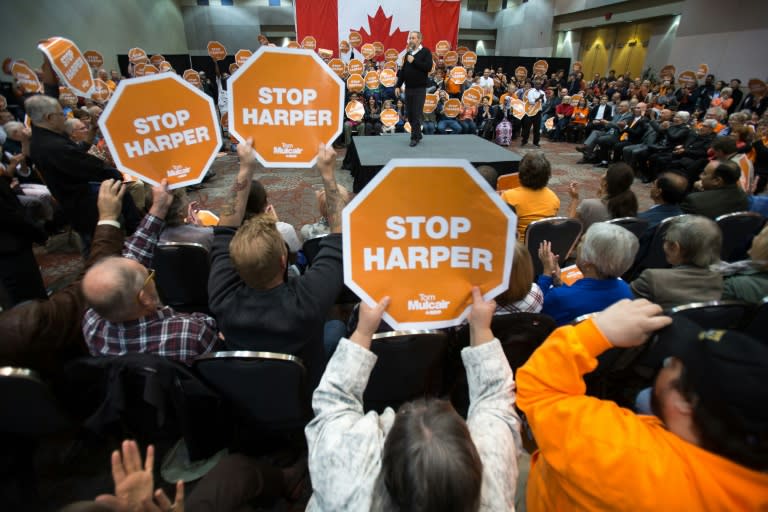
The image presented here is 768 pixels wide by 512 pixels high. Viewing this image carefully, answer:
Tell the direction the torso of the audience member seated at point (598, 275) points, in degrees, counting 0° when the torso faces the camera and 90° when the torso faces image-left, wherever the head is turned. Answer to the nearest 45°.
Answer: approximately 135°

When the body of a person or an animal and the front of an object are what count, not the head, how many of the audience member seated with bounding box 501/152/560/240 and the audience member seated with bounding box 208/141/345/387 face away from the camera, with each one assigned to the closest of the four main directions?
2

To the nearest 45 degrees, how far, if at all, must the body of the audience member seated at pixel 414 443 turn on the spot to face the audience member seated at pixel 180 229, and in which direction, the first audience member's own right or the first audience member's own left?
approximately 45° to the first audience member's own left

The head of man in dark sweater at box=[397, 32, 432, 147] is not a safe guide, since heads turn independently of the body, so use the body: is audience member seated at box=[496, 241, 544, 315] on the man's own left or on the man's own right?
on the man's own left

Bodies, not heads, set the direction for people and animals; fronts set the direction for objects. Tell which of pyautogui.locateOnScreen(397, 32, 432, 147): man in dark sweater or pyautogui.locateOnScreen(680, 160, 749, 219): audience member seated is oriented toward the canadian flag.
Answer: the audience member seated

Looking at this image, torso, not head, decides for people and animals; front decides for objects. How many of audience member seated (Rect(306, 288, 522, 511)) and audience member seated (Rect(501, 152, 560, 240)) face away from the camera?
2

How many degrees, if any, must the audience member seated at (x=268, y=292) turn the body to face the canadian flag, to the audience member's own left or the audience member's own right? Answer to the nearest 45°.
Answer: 0° — they already face it

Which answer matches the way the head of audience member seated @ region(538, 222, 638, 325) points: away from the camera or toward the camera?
away from the camera

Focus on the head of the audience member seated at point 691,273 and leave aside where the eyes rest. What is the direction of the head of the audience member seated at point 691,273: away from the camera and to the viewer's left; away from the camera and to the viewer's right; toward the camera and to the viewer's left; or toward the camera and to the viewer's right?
away from the camera and to the viewer's left

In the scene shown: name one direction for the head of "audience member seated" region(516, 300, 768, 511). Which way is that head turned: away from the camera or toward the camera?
away from the camera

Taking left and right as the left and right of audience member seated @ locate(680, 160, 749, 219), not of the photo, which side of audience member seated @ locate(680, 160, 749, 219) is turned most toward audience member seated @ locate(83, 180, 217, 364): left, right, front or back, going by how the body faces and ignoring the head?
left

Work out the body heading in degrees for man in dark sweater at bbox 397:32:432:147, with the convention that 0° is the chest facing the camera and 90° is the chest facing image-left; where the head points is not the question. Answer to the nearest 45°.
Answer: approximately 45°

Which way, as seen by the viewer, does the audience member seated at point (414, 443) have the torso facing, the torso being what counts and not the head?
away from the camera

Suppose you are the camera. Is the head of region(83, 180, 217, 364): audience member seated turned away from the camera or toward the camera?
away from the camera

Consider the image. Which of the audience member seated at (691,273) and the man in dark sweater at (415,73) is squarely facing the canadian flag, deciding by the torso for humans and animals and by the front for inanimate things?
the audience member seated

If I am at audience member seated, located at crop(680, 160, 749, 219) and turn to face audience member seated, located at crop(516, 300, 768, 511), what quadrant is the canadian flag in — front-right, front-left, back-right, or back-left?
back-right
